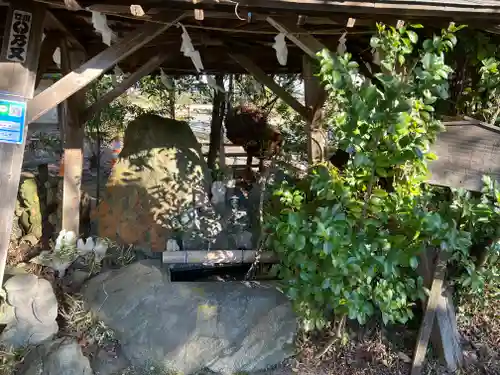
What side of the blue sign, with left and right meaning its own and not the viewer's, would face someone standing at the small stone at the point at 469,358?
left

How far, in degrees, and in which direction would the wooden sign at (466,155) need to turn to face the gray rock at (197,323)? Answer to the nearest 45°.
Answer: approximately 90° to its right

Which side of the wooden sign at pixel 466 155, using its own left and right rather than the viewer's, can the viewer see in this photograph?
front

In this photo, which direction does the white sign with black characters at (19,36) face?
toward the camera

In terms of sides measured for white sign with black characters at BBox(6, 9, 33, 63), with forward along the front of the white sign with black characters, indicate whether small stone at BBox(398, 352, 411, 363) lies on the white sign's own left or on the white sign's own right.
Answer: on the white sign's own left

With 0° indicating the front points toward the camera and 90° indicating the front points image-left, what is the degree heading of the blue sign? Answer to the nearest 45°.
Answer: approximately 0°

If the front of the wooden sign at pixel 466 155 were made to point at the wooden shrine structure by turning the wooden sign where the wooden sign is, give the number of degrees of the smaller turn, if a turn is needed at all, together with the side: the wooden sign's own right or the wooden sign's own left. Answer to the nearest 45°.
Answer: approximately 90° to the wooden sign's own right
